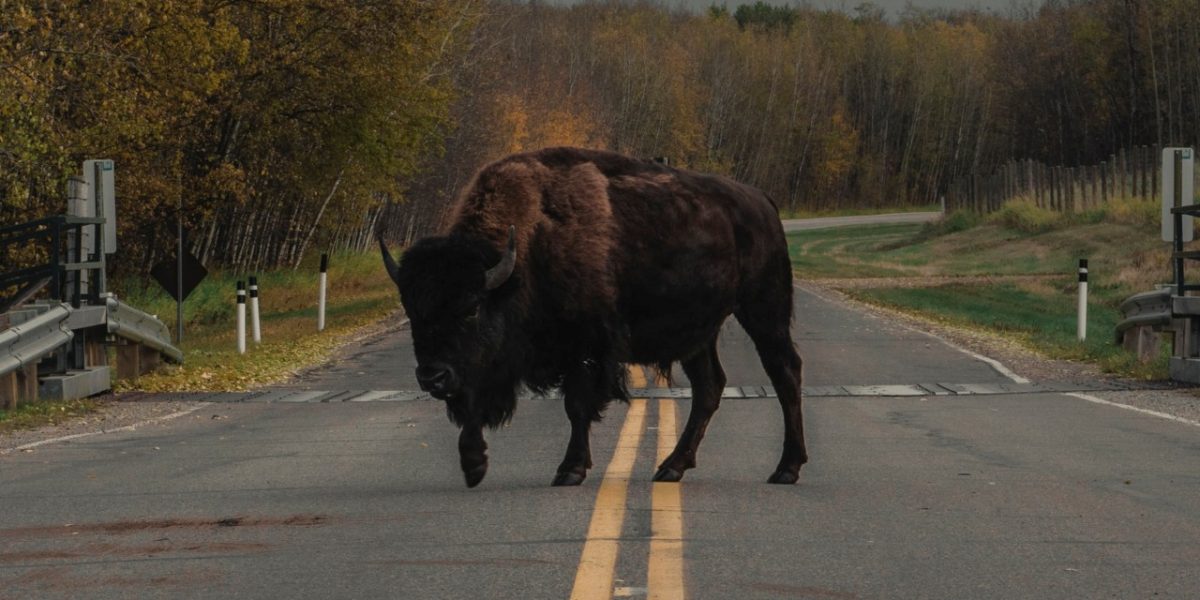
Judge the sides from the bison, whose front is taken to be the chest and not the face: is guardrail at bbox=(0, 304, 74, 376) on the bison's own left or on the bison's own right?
on the bison's own right

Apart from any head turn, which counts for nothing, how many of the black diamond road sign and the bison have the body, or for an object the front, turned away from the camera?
1

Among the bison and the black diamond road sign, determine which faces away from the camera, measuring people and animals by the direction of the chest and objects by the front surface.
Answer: the black diamond road sign

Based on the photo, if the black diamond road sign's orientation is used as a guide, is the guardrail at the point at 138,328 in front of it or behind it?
behind

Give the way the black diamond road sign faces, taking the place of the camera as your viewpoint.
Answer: facing away from the viewer

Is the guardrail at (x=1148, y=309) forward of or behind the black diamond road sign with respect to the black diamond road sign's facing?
behind

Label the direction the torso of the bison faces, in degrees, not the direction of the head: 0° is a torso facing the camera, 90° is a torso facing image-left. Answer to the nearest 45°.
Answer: approximately 45°

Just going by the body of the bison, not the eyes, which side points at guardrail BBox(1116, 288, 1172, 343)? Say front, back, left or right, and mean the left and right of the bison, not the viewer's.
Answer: back
